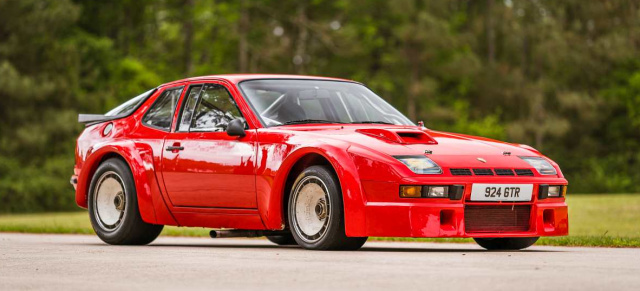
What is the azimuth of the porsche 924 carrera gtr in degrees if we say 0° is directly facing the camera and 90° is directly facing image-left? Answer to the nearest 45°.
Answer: approximately 315°
